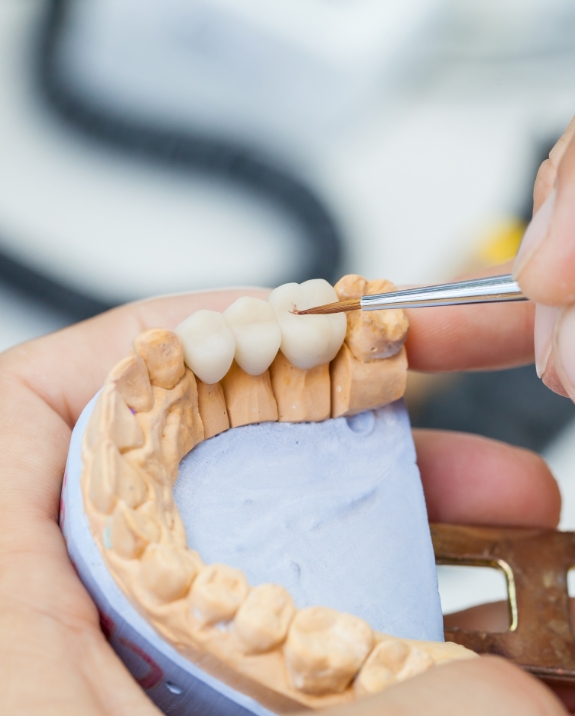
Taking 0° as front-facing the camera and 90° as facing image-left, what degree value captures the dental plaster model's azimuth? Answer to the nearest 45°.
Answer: approximately 90°
